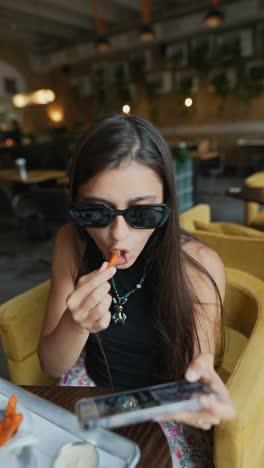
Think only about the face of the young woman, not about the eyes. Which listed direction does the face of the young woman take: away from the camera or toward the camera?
toward the camera

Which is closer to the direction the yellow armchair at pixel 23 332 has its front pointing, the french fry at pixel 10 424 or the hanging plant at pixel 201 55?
the french fry

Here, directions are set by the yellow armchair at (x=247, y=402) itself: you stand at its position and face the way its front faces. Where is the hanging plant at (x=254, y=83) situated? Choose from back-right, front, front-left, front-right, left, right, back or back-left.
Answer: back-right

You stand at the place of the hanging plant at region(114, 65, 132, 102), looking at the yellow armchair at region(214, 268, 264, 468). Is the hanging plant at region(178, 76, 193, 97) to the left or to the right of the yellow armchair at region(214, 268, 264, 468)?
left

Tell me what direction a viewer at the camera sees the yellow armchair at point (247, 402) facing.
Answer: facing the viewer and to the left of the viewer

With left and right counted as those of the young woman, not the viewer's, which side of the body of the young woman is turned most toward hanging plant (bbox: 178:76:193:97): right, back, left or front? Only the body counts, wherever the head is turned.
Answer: back

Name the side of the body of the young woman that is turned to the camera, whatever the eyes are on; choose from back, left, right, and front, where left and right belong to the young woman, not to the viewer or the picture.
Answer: front

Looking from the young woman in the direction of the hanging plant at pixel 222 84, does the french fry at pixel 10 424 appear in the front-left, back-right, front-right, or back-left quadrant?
back-left

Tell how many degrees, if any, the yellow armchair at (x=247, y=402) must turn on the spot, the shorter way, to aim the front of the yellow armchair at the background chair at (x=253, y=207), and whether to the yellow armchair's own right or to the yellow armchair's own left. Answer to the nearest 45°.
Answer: approximately 135° to the yellow armchair's own right

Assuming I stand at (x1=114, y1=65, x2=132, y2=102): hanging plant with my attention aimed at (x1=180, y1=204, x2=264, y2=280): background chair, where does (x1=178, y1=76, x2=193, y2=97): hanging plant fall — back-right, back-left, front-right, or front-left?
front-left
